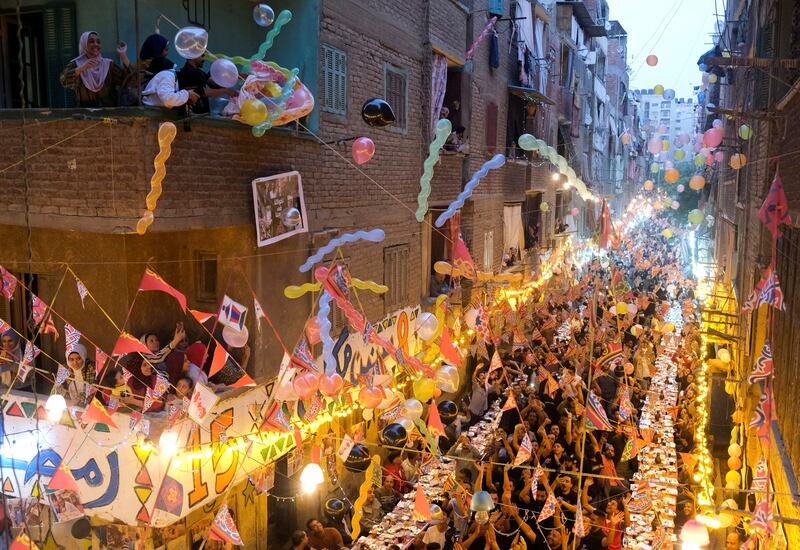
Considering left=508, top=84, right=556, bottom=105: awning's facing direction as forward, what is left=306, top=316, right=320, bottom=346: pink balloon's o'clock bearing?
The pink balloon is roughly at 2 o'clock from the awning.

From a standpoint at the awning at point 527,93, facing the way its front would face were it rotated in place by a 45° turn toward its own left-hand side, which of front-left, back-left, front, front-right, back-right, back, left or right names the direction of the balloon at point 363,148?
right

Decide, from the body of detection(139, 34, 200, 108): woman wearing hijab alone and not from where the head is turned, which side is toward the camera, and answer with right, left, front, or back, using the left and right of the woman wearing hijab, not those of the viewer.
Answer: right

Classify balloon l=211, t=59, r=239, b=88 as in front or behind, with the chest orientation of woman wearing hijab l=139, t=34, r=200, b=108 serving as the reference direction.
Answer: in front

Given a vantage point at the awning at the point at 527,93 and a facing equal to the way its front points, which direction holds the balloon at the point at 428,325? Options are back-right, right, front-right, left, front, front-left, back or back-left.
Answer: front-right

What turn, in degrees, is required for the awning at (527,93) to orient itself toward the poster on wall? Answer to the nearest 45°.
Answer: approximately 45° to its right

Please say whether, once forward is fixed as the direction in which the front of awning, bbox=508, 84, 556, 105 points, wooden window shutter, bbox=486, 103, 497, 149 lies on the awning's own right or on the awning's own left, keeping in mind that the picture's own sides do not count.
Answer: on the awning's own right

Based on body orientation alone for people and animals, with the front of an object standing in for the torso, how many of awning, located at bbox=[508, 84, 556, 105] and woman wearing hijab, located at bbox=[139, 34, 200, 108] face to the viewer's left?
0

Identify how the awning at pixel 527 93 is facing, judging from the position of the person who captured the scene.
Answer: facing the viewer and to the right of the viewer

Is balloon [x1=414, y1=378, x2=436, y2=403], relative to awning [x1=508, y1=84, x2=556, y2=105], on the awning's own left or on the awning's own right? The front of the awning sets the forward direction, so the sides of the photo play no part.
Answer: on the awning's own right
